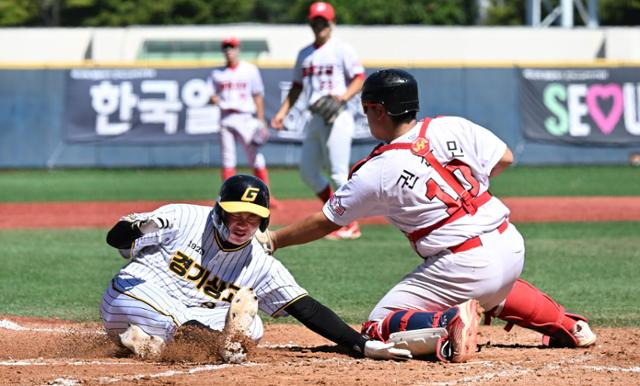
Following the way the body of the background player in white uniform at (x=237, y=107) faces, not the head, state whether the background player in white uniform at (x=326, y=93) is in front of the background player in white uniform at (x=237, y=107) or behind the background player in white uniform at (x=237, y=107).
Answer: in front

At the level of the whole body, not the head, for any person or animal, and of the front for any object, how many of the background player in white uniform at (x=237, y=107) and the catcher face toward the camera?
1

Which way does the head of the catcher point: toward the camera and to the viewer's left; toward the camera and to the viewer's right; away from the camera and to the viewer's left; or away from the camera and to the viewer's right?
away from the camera and to the viewer's left

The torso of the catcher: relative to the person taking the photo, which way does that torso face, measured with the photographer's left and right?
facing away from the viewer and to the left of the viewer

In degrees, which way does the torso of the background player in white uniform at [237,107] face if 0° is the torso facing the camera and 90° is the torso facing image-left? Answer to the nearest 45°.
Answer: approximately 0°

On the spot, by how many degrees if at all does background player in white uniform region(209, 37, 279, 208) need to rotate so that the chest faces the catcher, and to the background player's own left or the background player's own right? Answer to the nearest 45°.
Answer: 0° — they already face them
